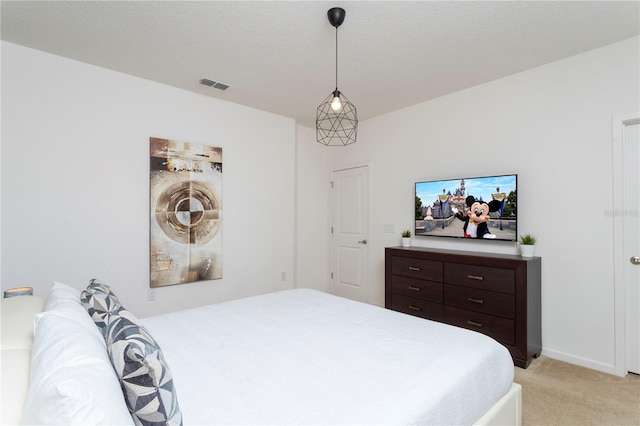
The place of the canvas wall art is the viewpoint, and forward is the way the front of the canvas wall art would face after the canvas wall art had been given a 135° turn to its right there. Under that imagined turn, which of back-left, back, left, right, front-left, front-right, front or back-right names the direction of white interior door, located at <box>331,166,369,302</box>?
back

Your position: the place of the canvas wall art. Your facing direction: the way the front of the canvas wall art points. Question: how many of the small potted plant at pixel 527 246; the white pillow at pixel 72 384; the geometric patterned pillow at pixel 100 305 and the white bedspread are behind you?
0

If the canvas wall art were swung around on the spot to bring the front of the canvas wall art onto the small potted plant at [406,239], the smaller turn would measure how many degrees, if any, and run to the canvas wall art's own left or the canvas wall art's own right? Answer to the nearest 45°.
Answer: approximately 45° to the canvas wall art's own left

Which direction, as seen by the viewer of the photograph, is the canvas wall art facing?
facing the viewer and to the right of the viewer

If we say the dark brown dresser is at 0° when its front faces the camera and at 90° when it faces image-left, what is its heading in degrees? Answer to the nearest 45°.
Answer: approximately 45°

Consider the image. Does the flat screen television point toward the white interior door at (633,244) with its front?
no

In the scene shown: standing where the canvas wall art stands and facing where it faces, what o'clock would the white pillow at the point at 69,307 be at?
The white pillow is roughly at 2 o'clock from the canvas wall art.

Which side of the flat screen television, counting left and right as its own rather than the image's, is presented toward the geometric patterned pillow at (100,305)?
front

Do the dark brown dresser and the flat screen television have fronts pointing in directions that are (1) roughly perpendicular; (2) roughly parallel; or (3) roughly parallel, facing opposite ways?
roughly parallel

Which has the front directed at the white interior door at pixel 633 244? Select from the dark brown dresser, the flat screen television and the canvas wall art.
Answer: the canvas wall art

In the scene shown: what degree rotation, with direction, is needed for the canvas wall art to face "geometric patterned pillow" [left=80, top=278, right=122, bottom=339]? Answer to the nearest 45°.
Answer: approximately 45° to its right

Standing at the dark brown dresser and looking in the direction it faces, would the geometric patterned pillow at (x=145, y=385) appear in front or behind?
in front

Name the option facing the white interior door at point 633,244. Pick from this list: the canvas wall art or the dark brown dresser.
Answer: the canvas wall art

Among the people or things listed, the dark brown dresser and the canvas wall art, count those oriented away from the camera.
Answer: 0

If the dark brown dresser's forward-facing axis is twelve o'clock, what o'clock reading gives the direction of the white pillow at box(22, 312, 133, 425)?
The white pillow is roughly at 11 o'clock from the dark brown dresser.

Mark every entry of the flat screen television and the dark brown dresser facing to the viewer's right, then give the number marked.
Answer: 0

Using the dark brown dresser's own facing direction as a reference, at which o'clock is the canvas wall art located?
The canvas wall art is roughly at 1 o'clock from the dark brown dresser.

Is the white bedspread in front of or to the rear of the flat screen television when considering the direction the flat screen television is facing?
in front

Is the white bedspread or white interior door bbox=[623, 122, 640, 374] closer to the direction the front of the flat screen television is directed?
the white bedspread

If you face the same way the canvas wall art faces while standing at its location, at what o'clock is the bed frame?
The bed frame is roughly at 2 o'clock from the canvas wall art.

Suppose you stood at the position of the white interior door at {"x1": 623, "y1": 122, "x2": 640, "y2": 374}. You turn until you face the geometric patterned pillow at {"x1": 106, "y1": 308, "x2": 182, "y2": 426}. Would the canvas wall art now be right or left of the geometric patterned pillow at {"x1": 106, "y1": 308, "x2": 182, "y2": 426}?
right
